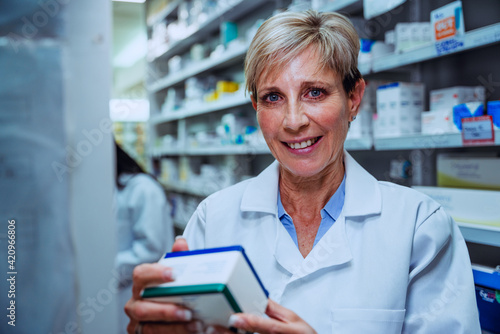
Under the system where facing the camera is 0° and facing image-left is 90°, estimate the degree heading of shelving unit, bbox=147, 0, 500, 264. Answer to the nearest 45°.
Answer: approximately 45°

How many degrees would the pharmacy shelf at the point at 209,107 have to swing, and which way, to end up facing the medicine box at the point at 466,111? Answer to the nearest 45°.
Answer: approximately 45° to its left
